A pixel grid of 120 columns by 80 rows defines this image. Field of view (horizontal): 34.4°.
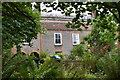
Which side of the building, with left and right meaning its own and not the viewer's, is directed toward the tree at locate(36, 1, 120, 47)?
front

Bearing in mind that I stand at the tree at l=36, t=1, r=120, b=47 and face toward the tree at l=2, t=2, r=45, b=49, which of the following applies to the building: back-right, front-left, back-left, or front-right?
front-right

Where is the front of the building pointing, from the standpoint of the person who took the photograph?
facing the viewer
